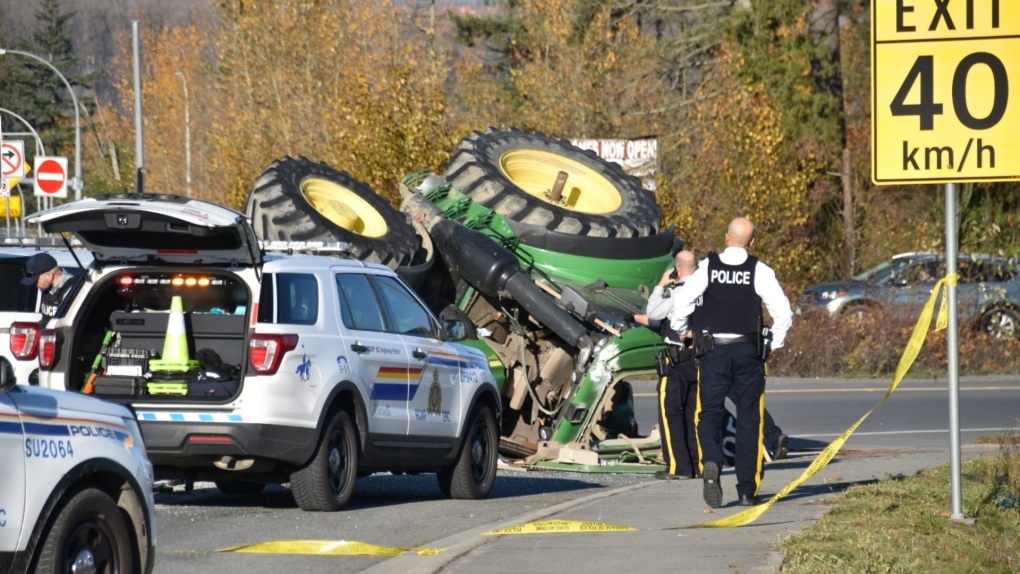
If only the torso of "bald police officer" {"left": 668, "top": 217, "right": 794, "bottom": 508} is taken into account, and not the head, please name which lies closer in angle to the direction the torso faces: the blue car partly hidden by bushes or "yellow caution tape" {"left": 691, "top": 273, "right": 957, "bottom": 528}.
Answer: the blue car partly hidden by bushes

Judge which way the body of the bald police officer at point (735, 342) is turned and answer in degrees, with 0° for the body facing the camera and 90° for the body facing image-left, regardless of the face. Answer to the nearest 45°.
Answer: approximately 180°

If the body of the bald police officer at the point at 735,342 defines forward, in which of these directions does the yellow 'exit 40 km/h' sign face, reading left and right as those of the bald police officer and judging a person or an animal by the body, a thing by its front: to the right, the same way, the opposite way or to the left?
the opposite way

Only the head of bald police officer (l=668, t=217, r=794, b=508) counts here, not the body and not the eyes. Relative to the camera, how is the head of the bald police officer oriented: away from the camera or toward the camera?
away from the camera

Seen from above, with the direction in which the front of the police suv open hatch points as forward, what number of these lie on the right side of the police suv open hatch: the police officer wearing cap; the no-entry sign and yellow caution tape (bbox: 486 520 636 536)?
1

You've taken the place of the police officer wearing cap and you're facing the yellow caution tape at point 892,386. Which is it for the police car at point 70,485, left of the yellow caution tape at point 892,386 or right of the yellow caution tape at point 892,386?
right

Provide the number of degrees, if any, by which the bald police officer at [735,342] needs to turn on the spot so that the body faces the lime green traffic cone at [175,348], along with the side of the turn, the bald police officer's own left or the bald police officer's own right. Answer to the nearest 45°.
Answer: approximately 90° to the bald police officer's own left

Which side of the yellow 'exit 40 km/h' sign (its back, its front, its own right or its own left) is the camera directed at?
front

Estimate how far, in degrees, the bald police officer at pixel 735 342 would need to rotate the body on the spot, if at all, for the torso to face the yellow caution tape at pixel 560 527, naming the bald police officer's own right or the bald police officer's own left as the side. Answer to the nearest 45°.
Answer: approximately 135° to the bald police officer's own left

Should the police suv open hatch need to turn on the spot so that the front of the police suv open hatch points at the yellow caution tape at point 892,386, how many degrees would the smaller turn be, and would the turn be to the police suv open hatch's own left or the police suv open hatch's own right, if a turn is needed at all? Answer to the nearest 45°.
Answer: approximately 45° to the police suv open hatch's own right

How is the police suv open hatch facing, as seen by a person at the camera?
facing away from the viewer and to the right of the viewer

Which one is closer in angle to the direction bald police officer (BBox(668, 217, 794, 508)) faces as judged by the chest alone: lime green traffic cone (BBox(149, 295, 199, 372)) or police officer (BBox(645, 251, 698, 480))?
the police officer

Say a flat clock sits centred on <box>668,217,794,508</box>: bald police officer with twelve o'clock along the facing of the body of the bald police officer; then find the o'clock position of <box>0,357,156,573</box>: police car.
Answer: The police car is roughly at 7 o'clock from the bald police officer.
